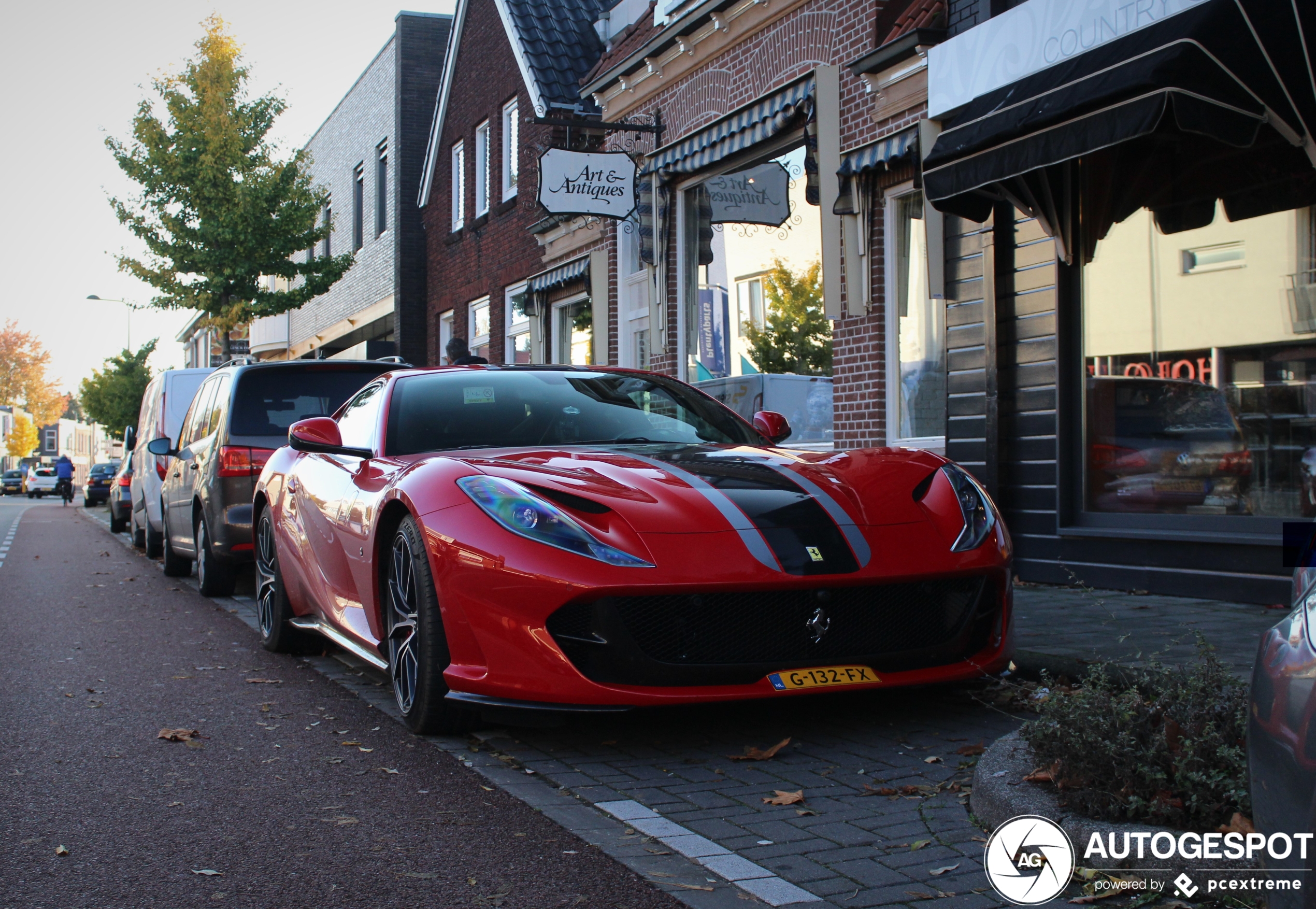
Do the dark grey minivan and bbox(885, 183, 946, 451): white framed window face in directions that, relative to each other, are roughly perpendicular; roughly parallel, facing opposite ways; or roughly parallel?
roughly perpendicular

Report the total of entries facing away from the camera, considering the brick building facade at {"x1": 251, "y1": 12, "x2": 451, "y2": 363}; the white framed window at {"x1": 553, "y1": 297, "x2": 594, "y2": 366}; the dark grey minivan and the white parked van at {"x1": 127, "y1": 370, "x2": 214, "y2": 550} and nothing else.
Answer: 2

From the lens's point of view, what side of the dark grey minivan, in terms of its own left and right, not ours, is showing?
back

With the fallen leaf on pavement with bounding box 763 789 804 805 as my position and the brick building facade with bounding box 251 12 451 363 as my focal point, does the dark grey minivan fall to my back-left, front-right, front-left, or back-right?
front-left

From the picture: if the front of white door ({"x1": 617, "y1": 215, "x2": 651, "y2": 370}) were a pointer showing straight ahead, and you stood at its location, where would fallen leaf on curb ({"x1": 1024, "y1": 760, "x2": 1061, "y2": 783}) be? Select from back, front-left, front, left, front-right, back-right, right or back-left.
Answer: front-left

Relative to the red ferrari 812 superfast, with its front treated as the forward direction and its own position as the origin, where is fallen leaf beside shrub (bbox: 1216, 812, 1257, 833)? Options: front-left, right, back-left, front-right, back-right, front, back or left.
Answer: front

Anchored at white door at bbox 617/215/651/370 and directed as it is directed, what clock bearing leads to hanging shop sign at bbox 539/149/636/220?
The hanging shop sign is roughly at 11 o'clock from the white door.

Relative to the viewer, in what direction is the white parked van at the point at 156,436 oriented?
away from the camera

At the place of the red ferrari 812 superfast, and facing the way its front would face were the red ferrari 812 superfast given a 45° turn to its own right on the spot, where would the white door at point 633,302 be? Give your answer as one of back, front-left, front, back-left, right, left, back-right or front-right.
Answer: back

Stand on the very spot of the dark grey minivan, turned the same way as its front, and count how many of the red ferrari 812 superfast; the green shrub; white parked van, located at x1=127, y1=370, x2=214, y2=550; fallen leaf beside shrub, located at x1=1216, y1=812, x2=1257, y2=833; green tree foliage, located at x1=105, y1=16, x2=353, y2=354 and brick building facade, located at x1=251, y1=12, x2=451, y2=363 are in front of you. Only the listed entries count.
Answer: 3

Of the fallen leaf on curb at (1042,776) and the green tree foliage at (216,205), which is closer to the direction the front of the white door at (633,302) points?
the fallen leaf on curb

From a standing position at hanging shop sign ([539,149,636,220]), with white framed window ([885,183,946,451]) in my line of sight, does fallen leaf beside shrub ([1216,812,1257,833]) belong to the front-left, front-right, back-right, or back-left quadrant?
front-right

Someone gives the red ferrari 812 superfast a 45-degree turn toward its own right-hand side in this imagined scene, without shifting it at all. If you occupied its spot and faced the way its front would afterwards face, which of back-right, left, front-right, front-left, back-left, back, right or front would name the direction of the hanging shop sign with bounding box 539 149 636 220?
back

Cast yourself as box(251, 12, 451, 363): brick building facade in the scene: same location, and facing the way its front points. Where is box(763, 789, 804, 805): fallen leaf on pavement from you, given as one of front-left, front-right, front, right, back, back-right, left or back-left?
front-left

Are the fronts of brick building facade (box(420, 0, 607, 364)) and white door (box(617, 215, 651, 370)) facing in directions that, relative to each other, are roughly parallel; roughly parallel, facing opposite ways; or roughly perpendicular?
roughly parallel

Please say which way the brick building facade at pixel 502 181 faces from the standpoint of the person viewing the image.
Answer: facing the viewer and to the left of the viewer

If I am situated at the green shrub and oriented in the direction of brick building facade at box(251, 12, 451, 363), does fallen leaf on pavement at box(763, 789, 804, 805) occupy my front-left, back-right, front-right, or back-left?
front-left

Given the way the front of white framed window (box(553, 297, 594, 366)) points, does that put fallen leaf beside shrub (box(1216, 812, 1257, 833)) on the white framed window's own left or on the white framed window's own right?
on the white framed window's own left

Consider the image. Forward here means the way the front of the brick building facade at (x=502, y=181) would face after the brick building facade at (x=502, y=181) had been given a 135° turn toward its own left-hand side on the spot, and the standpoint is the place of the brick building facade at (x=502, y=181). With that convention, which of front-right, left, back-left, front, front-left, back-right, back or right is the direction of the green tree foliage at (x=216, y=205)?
back-left
